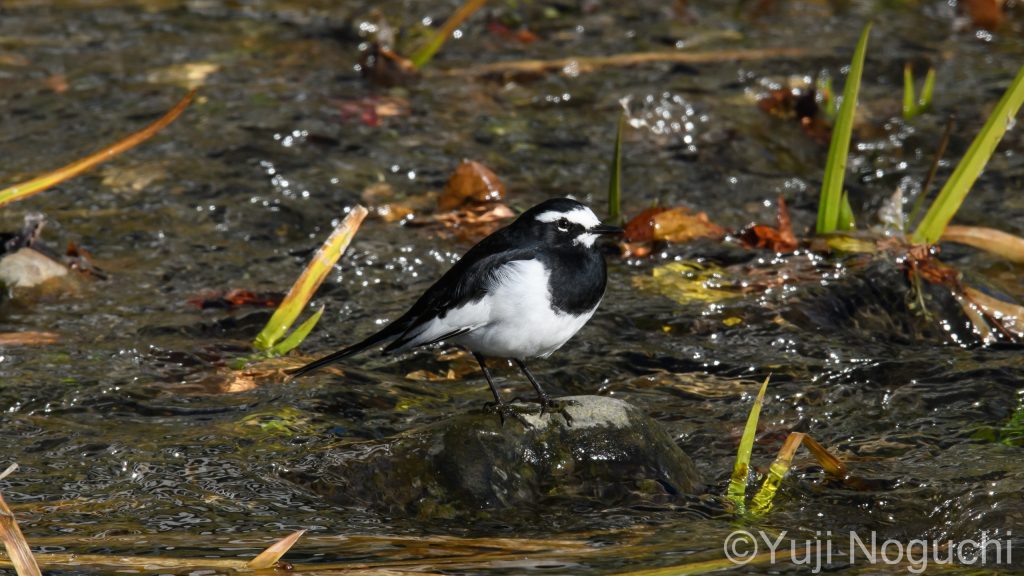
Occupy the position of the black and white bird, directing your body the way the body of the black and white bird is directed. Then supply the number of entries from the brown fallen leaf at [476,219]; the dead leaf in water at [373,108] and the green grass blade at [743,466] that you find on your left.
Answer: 2

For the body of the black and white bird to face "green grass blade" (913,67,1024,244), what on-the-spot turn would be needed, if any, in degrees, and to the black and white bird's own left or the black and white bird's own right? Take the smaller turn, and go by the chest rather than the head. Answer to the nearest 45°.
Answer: approximately 45° to the black and white bird's own left

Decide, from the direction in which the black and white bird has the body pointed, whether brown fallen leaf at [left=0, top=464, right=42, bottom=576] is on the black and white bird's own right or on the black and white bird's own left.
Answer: on the black and white bird's own right

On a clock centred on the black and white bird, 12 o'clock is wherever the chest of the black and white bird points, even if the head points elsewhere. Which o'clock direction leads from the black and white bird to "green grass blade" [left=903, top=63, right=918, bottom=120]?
The green grass blade is roughly at 10 o'clock from the black and white bird.

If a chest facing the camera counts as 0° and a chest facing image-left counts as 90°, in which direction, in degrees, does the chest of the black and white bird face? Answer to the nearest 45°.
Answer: approximately 270°

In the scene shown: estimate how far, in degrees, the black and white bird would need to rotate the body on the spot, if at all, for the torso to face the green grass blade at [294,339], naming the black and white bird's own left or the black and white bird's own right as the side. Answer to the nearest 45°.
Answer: approximately 135° to the black and white bird's own left

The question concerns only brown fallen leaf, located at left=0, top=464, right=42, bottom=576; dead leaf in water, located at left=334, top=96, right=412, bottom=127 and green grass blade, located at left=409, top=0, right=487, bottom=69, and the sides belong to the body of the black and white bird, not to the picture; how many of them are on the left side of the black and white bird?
2

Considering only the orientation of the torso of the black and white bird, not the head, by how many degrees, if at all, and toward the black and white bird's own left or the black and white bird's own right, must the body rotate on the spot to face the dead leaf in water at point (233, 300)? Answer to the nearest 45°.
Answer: approximately 135° to the black and white bird's own left

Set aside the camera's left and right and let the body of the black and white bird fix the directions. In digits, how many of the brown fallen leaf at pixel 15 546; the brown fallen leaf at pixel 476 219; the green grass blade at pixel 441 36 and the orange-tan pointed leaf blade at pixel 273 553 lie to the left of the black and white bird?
2

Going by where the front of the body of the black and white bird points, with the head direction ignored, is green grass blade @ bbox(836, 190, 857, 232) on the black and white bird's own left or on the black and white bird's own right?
on the black and white bird's own left

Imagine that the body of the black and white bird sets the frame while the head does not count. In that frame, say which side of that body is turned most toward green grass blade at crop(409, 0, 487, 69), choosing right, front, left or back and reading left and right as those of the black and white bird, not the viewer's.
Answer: left
